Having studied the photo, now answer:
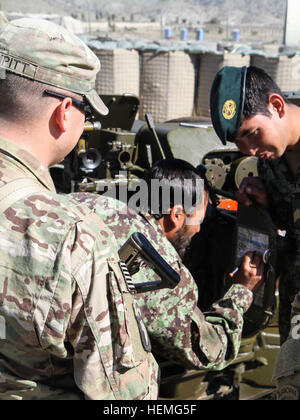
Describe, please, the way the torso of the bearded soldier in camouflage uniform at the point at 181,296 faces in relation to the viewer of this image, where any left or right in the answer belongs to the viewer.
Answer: facing away from the viewer and to the right of the viewer

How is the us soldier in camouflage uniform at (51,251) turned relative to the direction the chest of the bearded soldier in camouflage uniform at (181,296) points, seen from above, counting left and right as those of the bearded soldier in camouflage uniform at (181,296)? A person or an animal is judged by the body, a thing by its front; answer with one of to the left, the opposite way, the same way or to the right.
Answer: the same way

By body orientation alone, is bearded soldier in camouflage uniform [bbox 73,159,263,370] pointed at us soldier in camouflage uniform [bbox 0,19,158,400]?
no

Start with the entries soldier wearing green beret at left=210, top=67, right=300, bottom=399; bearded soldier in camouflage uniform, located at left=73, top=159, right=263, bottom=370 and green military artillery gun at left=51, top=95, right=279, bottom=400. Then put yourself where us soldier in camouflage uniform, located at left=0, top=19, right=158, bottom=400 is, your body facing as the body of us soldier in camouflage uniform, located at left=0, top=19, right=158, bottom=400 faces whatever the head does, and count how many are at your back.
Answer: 0

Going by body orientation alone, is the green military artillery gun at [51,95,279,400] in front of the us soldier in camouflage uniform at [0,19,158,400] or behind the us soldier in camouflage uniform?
in front

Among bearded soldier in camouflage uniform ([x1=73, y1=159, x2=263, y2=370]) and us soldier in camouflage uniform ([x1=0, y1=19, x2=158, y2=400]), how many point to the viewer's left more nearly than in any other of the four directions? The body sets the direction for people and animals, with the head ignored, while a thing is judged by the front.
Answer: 0

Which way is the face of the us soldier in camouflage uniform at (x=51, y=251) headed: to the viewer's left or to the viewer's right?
to the viewer's right

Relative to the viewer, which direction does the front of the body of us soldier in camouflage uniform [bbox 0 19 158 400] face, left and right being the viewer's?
facing away from the viewer and to the right of the viewer
